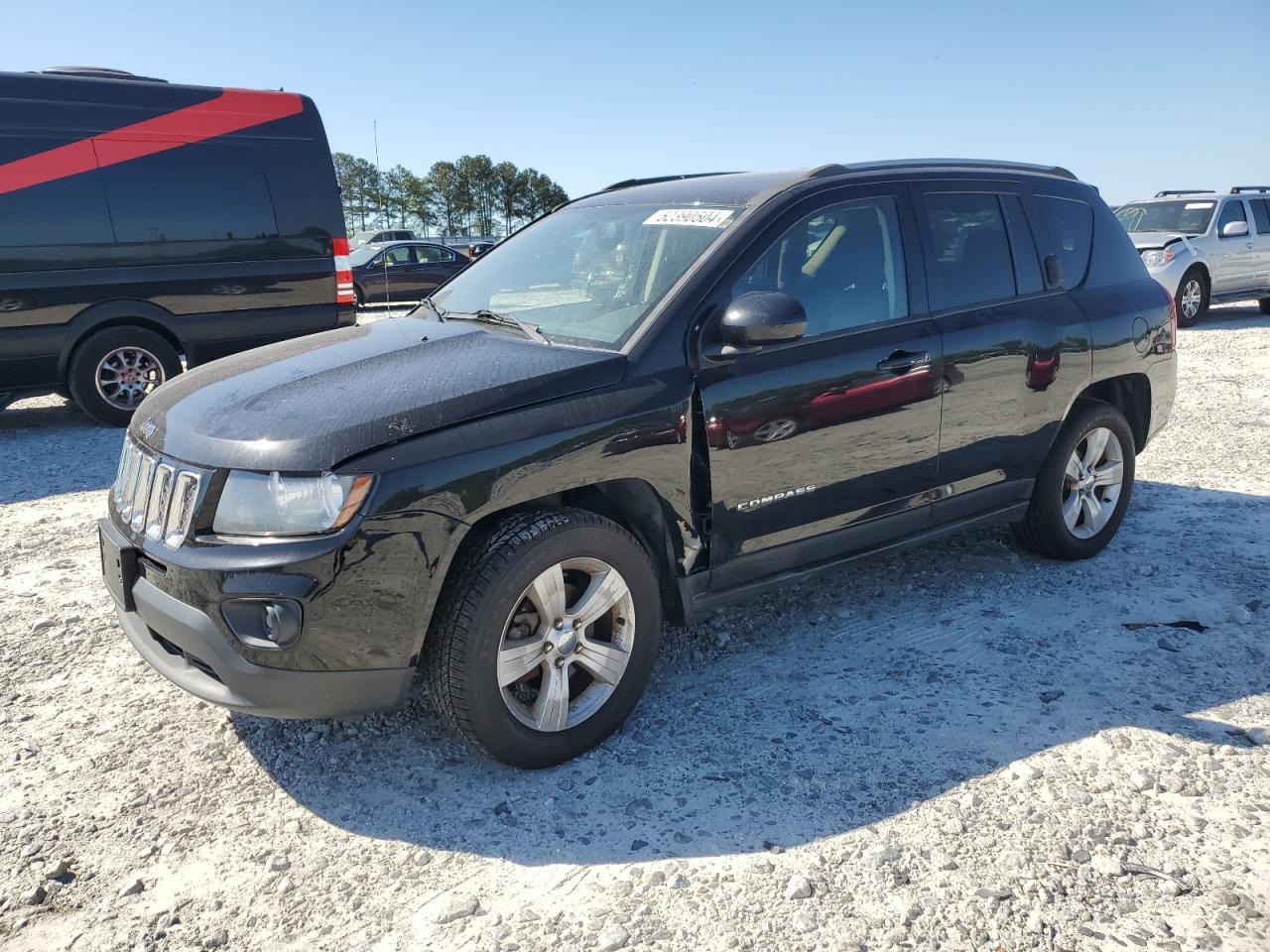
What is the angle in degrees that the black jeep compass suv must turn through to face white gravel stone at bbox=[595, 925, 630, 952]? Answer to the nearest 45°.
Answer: approximately 45° to its left

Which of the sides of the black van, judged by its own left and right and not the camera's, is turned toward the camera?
left

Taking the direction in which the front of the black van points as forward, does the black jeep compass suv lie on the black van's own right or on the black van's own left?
on the black van's own left

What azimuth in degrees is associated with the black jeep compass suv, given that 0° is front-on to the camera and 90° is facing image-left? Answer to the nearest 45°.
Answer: approximately 45°

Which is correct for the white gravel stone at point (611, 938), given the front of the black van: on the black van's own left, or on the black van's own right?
on the black van's own left

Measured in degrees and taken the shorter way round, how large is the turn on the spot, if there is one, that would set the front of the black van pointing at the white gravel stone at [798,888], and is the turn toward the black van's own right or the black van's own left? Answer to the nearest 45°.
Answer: approximately 90° to the black van's own left

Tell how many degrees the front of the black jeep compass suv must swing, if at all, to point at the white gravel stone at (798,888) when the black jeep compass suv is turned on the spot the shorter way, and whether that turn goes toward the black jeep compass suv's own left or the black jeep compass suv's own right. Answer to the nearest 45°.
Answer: approximately 90° to the black jeep compass suv's own left

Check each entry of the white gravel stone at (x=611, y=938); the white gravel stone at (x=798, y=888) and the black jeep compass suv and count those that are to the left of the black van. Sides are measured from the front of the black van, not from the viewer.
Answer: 3

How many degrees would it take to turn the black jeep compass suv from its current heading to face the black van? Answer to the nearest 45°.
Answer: approximately 90° to its right
